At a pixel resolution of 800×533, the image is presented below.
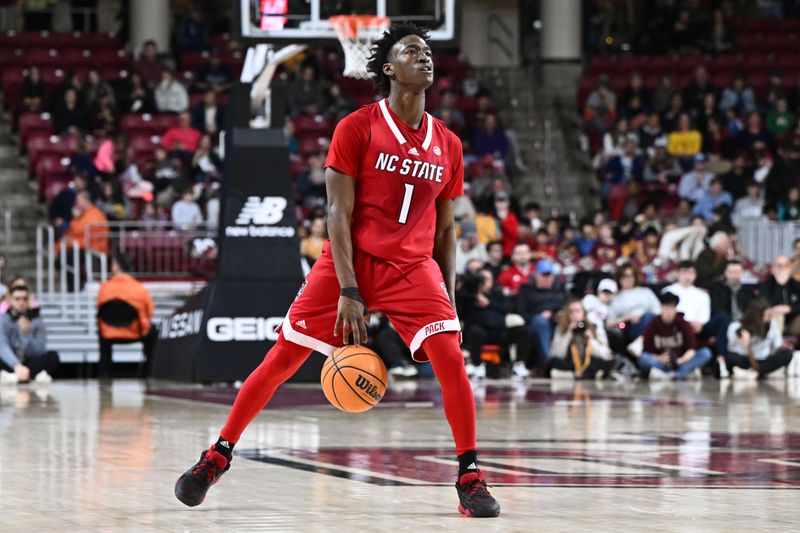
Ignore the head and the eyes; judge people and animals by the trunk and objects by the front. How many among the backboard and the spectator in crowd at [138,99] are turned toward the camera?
2

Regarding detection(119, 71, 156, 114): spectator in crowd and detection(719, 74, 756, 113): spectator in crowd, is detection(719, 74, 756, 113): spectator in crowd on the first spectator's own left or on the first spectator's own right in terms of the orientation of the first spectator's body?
on the first spectator's own left

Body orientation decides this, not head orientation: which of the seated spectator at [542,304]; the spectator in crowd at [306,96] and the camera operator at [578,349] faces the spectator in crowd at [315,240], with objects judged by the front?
the spectator in crowd at [306,96]

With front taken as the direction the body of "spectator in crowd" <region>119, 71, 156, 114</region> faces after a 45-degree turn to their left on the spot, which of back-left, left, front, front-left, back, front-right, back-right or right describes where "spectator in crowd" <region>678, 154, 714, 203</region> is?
front-left

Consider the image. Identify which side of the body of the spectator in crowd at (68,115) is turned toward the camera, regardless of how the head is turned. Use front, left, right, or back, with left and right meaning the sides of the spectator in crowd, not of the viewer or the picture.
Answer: front

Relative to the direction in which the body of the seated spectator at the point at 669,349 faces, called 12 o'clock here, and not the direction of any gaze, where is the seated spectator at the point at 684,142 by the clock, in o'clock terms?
the seated spectator at the point at 684,142 is roughly at 6 o'clock from the seated spectator at the point at 669,349.

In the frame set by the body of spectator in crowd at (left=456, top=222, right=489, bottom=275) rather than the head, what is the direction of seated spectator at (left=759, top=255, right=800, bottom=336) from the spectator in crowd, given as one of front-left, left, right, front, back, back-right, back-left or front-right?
left

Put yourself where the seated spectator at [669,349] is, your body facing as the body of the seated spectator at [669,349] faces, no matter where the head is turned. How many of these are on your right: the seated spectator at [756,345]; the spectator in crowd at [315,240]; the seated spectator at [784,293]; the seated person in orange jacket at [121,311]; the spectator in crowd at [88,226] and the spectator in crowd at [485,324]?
4

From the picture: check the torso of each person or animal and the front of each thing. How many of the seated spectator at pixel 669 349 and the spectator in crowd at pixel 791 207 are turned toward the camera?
2
